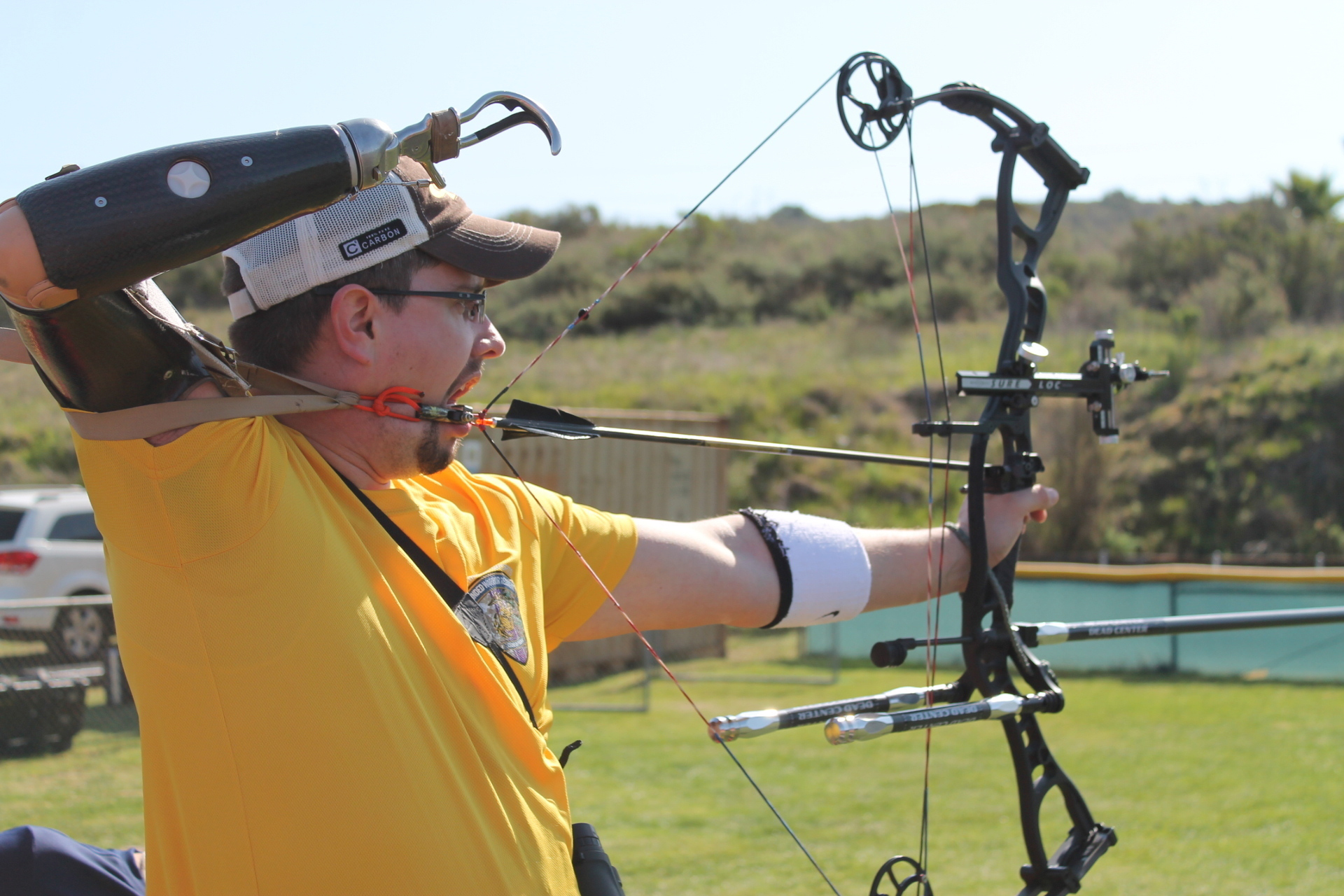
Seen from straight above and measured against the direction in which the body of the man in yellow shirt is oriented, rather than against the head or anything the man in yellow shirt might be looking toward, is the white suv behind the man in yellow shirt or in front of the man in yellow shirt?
behind

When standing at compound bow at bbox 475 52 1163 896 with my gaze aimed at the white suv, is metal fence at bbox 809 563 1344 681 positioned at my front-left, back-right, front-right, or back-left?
front-right

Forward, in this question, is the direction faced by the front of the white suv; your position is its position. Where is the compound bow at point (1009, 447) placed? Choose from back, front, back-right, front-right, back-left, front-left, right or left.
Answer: back-right

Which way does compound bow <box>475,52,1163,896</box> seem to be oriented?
to the viewer's right

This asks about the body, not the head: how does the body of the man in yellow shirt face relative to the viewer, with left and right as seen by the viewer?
facing the viewer and to the right of the viewer

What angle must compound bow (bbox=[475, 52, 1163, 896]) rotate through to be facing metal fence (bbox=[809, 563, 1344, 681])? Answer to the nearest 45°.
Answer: approximately 90° to its left

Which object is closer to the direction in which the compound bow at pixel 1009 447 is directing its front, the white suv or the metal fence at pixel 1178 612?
the metal fence

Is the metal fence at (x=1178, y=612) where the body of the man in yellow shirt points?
no

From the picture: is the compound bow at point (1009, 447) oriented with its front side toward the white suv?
no

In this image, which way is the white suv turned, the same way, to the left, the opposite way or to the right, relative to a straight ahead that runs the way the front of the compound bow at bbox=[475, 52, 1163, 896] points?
the same way

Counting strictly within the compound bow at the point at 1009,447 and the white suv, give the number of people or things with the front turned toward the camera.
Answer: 0

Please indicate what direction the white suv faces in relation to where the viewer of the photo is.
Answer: facing away from the viewer and to the right of the viewer

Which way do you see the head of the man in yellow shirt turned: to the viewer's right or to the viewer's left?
to the viewer's right
